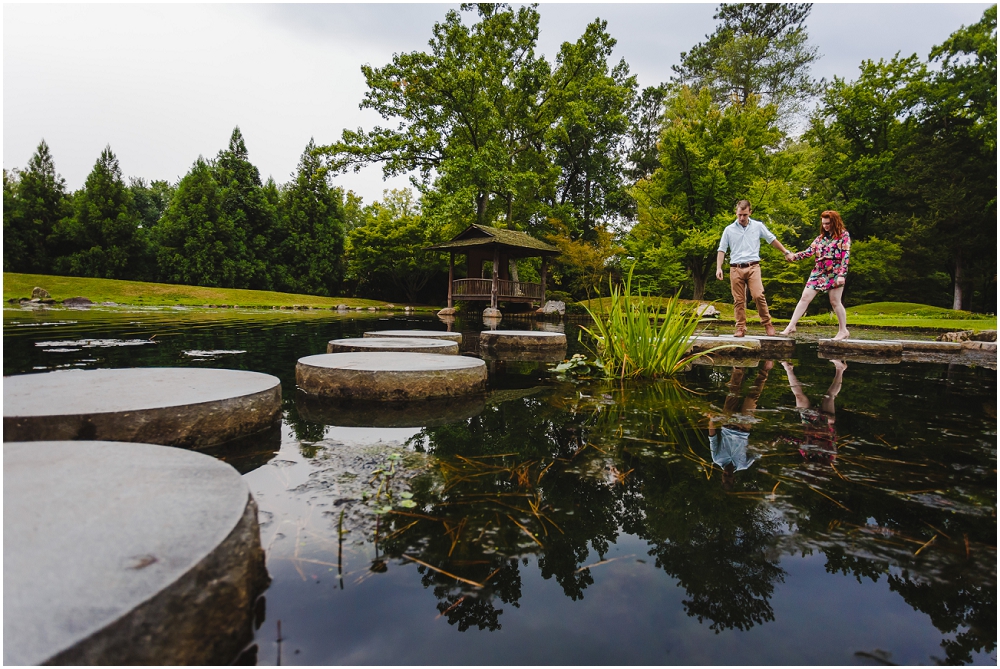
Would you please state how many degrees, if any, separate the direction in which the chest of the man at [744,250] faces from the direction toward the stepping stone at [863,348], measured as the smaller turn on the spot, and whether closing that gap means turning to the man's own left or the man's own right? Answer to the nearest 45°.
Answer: approximately 90° to the man's own left

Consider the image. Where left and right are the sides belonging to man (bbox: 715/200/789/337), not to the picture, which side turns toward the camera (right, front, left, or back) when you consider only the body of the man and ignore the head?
front

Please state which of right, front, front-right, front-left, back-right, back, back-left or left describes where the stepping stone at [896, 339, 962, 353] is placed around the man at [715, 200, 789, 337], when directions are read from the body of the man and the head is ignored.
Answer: back-left

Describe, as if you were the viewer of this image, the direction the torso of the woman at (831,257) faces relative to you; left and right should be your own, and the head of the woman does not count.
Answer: facing the viewer and to the left of the viewer

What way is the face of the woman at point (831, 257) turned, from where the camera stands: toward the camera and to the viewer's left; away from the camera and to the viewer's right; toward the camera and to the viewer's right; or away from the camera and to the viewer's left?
toward the camera and to the viewer's left

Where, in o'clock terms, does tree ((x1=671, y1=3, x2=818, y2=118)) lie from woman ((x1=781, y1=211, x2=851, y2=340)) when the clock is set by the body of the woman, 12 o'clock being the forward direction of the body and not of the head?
The tree is roughly at 4 o'clock from the woman.

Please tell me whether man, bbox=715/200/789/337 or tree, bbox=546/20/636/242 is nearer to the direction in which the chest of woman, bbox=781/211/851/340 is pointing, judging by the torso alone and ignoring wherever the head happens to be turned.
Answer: the man

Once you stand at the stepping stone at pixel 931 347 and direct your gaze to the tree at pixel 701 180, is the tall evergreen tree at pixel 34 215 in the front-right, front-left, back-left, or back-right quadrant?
front-left

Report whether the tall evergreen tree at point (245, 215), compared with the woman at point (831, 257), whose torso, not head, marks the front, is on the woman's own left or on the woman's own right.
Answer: on the woman's own right

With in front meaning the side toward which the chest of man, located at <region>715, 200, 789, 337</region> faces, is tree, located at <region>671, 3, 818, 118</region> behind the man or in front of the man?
behind

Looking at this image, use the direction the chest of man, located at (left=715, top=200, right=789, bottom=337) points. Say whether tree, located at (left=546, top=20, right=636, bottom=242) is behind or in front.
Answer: behind

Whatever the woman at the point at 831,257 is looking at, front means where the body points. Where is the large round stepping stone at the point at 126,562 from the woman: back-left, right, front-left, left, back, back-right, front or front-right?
front-left

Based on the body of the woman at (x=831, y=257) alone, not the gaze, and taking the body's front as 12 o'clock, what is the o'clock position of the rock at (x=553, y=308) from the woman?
The rock is roughly at 3 o'clock from the woman.

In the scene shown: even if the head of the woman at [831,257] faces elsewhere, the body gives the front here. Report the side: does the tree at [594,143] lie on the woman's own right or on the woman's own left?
on the woman's own right

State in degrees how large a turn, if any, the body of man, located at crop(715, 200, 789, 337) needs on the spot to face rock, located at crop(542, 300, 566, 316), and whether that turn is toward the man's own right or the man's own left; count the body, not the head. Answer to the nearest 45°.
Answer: approximately 135° to the man's own right

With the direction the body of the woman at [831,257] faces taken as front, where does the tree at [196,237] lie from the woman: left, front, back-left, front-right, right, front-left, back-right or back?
front-right
